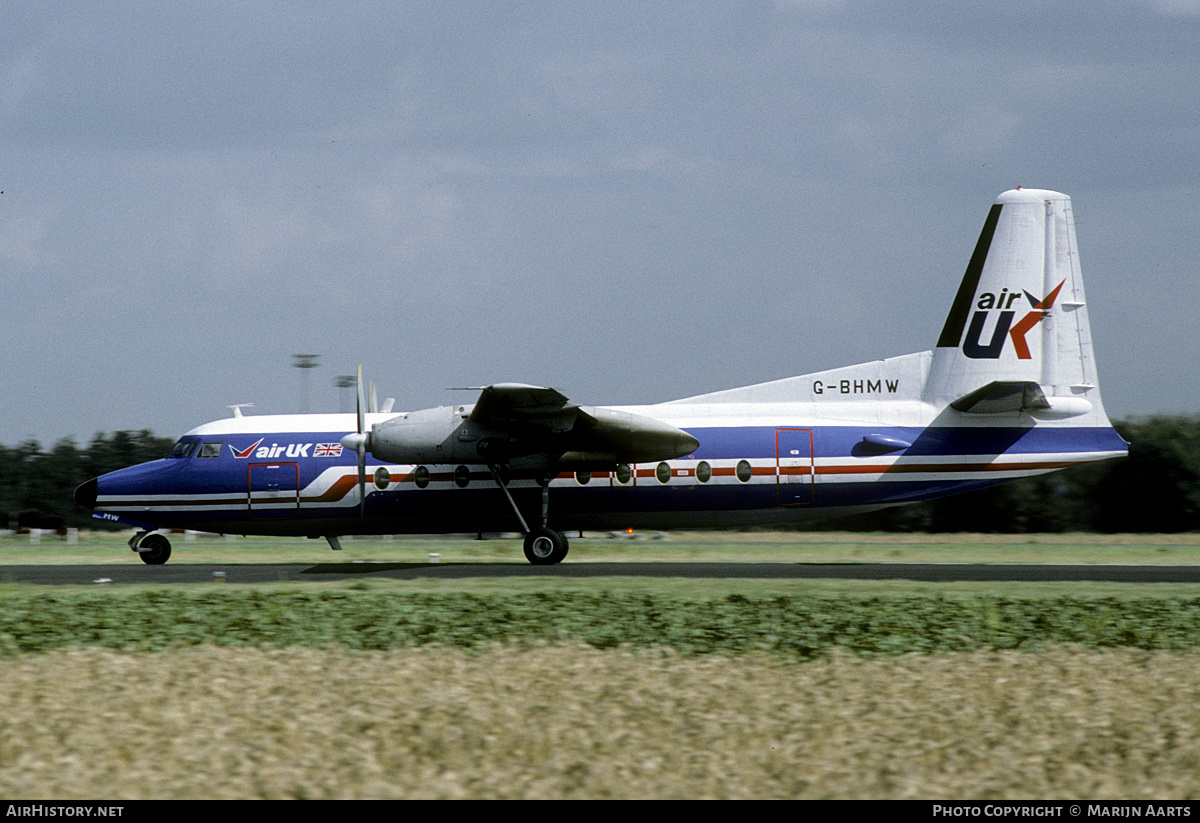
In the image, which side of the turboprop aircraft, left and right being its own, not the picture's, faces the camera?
left
